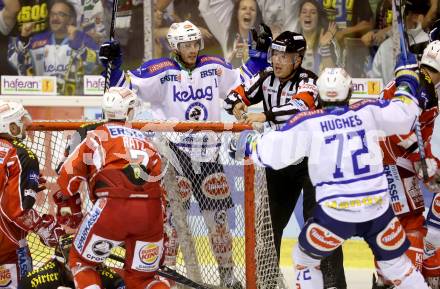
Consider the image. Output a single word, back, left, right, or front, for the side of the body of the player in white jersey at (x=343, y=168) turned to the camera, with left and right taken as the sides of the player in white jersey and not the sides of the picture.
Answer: back

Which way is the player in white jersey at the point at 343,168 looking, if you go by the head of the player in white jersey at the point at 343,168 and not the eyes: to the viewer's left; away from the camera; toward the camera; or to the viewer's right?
away from the camera

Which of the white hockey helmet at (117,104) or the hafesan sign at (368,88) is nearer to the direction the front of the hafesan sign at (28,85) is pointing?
the white hockey helmet

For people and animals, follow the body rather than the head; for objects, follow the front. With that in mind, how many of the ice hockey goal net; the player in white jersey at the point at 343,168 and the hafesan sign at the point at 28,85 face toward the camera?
2

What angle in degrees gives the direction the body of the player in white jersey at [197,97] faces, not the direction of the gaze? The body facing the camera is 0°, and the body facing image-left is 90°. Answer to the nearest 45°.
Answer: approximately 0°
